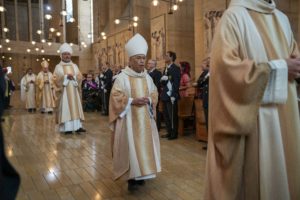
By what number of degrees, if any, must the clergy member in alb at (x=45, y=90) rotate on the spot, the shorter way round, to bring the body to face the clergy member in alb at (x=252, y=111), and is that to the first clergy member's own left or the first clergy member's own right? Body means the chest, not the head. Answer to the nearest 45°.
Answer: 0° — they already face them

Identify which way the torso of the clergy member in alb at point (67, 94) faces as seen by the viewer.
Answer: toward the camera

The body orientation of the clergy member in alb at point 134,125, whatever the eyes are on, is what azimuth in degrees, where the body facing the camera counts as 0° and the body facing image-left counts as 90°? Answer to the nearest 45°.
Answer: approximately 315°

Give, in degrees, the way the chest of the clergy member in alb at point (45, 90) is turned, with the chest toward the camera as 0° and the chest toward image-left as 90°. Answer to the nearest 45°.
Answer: approximately 0°

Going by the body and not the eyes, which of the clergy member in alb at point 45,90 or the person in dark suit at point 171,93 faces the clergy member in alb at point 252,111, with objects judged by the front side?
the clergy member in alb at point 45,90

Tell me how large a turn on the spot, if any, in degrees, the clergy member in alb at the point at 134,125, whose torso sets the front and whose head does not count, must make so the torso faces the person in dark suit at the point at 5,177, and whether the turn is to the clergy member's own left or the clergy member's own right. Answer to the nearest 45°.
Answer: approximately 45° to the clergy member's own right

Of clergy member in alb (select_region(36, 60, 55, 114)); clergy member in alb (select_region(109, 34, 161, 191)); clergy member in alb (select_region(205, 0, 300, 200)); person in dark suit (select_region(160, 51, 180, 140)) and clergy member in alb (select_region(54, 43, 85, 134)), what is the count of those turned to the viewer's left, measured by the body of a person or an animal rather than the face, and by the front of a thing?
1

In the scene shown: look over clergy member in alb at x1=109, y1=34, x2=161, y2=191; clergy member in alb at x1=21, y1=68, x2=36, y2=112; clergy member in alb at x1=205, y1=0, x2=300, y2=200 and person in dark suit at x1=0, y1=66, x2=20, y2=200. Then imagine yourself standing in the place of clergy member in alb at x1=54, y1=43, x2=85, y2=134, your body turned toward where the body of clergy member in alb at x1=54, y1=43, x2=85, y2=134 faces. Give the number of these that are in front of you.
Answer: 3

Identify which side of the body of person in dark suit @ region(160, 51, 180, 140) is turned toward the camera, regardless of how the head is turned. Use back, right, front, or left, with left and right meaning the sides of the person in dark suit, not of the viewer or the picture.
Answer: left
